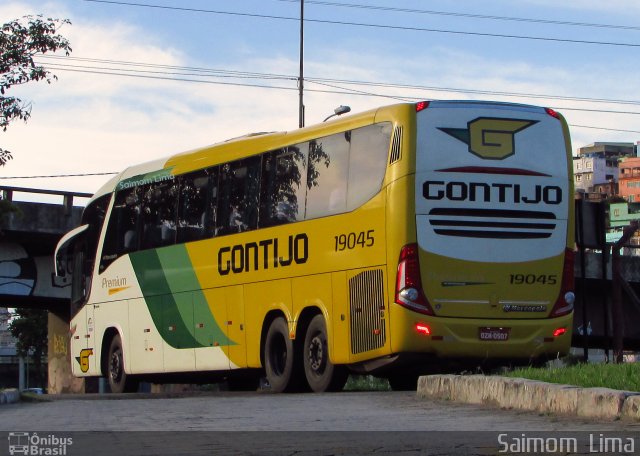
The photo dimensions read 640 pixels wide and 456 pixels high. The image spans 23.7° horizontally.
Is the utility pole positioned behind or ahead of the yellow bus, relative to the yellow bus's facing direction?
ahead

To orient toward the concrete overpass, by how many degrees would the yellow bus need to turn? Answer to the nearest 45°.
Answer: approximately 45° to its right

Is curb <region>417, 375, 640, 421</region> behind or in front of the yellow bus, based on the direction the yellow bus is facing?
behind

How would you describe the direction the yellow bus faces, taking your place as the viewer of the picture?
facing away from the viewer and to the left of the viewer

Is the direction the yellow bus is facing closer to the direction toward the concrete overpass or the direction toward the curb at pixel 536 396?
the concrete overpass
